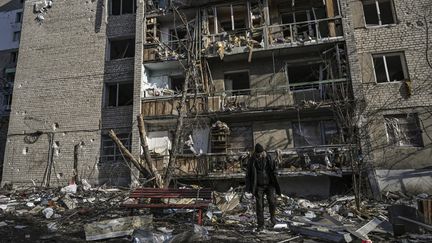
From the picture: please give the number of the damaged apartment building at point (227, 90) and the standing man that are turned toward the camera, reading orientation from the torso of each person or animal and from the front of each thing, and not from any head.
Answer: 2

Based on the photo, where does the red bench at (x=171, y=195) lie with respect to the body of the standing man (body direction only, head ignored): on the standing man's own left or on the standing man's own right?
on the standing man's own right

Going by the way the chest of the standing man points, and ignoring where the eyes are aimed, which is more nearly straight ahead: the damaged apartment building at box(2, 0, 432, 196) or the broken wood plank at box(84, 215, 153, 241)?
the broken wood plank

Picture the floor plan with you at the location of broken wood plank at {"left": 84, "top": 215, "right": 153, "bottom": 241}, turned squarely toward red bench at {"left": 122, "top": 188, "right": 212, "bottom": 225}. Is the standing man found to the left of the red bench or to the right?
right

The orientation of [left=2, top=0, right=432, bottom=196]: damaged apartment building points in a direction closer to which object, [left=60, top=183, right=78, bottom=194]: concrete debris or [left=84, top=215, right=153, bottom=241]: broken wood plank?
the broken wood plank

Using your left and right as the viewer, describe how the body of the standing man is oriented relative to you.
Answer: facing the viewer

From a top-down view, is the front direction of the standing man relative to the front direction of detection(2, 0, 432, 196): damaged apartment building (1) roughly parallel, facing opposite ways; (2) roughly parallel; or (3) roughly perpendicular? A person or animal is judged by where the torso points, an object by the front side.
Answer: roughly parallel

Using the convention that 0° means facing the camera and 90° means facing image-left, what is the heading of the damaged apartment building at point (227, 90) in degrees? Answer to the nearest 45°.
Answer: approximately 0°

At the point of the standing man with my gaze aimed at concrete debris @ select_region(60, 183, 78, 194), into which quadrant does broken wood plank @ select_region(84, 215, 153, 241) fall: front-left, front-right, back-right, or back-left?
front-left

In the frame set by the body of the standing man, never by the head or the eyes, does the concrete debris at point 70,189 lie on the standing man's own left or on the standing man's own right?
on the standing man's own right

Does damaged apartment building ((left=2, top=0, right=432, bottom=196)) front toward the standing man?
yes
